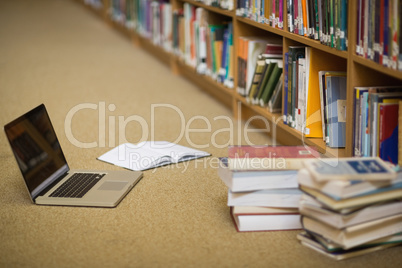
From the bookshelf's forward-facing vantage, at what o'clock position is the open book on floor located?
The open book on floor is roughly at 1 o'clock from the bookshelf.

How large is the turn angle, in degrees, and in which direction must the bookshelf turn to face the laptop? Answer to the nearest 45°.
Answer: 0° — it already faces it

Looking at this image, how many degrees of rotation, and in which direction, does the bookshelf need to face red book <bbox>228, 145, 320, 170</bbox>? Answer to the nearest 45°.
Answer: approximately 45° to its left

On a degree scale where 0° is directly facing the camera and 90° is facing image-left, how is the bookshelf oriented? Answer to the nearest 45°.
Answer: approximately 45°
